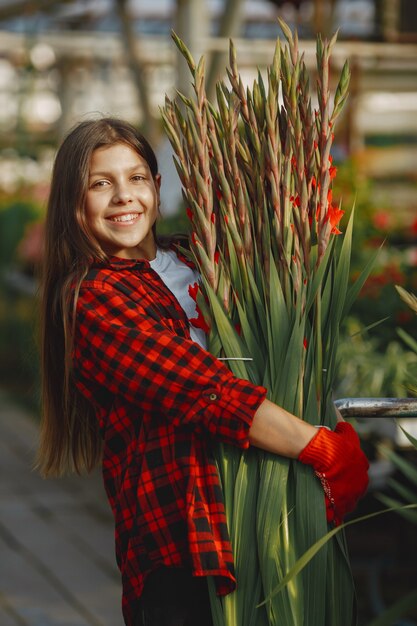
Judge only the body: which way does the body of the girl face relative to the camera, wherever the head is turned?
to the viewer's right

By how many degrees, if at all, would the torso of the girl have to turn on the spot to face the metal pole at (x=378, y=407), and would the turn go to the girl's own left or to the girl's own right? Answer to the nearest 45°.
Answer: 0° — they already face it
